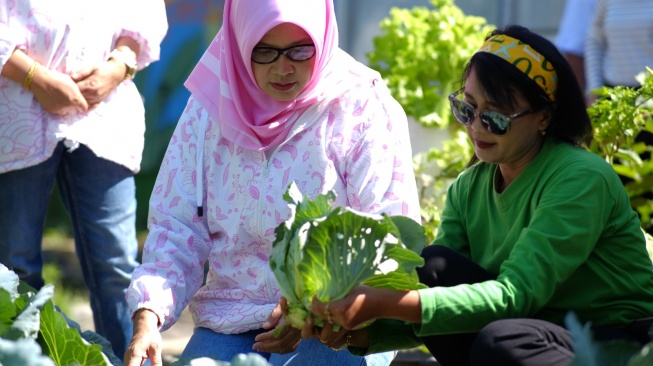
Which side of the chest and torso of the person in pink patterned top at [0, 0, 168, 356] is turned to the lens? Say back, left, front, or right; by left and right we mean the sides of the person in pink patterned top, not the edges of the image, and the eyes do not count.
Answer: front

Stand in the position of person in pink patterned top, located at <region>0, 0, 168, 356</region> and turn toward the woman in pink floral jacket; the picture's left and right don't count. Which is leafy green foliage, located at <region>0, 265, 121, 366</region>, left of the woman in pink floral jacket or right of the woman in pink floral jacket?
right

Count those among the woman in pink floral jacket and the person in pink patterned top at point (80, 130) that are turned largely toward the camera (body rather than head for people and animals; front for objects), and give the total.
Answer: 2

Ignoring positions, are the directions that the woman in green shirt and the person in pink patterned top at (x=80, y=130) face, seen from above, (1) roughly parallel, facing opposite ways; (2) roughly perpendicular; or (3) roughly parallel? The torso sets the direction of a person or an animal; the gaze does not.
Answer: roughly perpendicular

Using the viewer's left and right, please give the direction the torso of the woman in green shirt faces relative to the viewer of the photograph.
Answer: facing the viewer and to the left of the viewer

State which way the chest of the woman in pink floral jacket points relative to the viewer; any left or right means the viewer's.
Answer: facing the viewer

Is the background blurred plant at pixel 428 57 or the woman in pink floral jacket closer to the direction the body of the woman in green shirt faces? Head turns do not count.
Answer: the woman in pink floral jacket

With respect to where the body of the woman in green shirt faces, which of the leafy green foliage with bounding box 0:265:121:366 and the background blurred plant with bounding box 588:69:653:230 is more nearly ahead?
the leafy green foliage

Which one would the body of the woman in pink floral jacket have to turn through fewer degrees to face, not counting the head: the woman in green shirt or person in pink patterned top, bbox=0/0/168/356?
the woman in green shirt

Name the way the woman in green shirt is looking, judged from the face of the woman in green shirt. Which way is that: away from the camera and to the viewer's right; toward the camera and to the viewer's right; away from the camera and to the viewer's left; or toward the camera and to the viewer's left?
toward the camera and to the viewer's left

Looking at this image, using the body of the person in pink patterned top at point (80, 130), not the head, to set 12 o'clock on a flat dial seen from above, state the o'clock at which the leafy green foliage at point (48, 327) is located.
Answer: The leafy green foliage is roughly at 12 o'clock from the person in pink patterned top.
